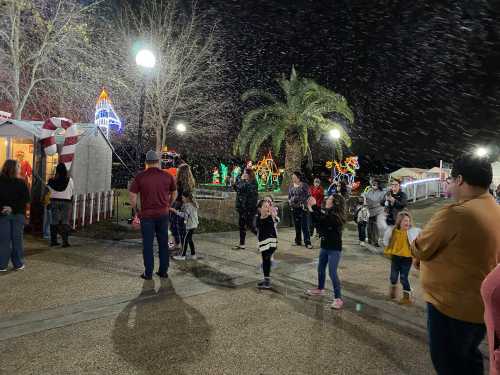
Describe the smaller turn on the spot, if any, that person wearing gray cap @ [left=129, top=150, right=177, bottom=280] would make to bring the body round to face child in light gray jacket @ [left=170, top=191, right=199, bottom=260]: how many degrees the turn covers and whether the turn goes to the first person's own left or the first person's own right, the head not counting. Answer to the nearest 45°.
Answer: approximately 45° to the first person's own right

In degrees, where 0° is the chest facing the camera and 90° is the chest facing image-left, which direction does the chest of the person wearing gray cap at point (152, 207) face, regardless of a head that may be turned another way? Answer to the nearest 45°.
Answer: approximately 180°

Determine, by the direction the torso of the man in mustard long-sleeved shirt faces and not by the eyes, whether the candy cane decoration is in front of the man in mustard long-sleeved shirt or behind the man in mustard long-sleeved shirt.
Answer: in front

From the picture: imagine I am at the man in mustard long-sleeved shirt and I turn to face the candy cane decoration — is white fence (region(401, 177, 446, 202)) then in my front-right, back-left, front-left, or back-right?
front-right

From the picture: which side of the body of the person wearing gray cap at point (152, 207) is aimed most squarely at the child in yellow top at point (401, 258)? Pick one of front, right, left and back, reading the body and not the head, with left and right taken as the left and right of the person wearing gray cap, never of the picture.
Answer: right

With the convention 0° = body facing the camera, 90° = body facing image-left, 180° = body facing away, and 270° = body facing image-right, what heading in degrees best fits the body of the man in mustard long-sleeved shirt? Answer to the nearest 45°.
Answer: approximately 135°

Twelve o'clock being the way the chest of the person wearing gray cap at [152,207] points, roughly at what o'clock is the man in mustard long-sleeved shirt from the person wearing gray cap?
The man in mustard long-sleeved shirt is roughly at 5 o'clock from the person wearing gray cap.

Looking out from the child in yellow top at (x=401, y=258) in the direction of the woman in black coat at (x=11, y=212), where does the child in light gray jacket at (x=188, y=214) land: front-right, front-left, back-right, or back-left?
front-right

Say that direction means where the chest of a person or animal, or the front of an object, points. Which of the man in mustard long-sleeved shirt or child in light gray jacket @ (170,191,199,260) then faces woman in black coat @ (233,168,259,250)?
the man in mustard long-sleeved shirt

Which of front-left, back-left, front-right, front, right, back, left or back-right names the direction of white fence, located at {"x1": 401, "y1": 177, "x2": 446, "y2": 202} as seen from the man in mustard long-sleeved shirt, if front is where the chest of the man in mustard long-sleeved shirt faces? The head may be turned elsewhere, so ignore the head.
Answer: front-right

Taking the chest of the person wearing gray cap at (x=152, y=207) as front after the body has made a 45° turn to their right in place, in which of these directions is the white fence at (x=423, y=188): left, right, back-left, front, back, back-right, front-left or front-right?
front
